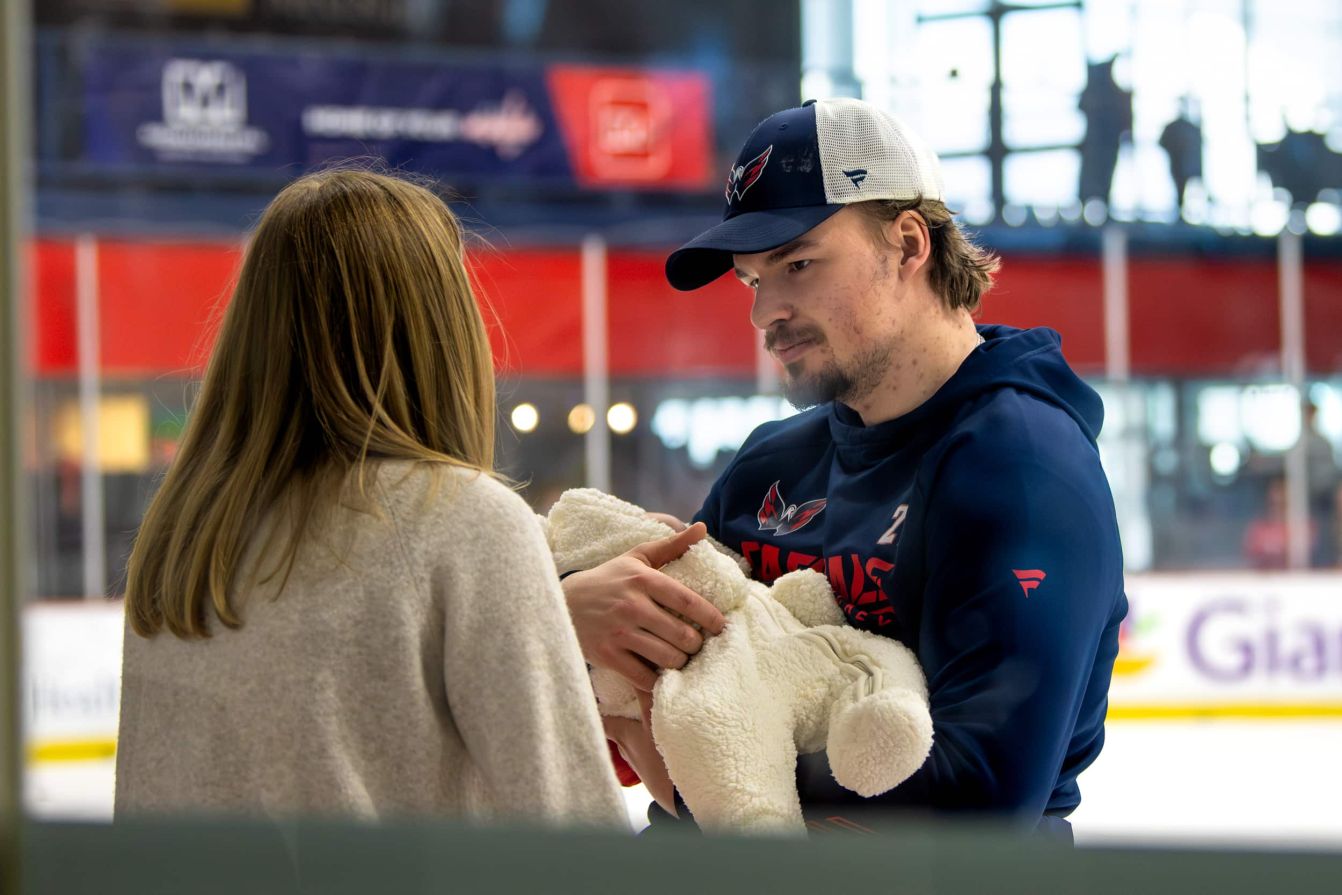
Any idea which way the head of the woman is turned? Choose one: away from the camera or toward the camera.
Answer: away from the camera

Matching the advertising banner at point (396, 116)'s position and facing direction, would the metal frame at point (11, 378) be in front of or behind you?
in front

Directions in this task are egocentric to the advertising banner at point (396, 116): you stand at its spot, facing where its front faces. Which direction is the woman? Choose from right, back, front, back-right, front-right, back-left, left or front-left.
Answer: front

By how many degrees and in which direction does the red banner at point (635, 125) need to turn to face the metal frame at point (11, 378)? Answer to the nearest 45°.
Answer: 0° — it already faces it

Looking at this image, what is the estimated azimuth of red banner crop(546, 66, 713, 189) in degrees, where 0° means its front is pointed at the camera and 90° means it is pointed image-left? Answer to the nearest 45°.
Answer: approximately 0°

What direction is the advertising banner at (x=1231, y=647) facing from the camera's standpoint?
toward the camera

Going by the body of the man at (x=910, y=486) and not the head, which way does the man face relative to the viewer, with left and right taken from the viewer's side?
facing the viewer and to the left of the viewer

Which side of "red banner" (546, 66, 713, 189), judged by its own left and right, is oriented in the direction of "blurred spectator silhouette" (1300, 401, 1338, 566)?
left

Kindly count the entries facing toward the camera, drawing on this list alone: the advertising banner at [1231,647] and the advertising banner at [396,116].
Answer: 2

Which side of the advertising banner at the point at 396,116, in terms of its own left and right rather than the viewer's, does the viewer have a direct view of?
front
